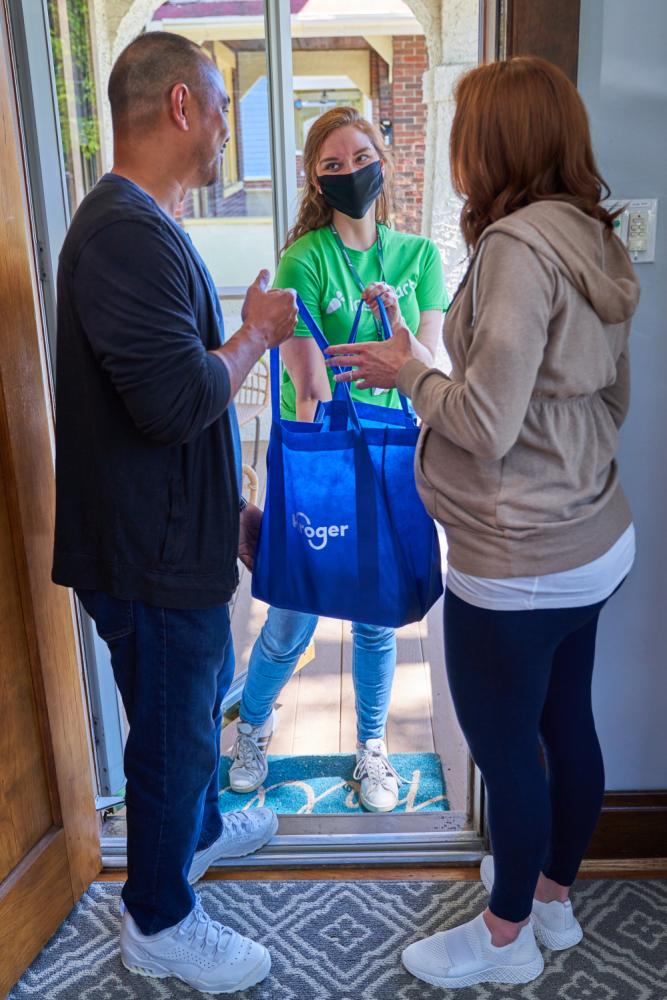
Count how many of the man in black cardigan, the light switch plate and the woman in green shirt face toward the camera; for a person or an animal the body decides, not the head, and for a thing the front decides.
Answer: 2

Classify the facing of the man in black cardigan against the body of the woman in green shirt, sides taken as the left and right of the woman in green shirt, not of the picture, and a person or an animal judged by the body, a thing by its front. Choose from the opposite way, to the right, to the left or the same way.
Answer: to the left

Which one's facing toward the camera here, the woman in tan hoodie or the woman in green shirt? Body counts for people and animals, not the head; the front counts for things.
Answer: the woman in green shirt

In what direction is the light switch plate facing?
toward the camera

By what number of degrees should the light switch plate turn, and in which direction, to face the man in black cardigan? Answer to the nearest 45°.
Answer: approximately 45° to its right

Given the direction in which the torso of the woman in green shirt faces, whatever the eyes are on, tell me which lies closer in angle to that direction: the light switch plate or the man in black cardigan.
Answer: the man in black cardigan

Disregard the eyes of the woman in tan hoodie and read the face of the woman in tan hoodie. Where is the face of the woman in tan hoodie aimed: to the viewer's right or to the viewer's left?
to the viewer's left

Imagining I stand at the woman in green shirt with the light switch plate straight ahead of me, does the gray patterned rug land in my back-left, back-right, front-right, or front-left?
front-right

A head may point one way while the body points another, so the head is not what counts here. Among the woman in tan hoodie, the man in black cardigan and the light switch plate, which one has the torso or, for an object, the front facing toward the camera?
the light switch plate

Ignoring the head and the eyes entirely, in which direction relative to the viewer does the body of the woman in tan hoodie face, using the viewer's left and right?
facing away from the viewer and to the left of the viewer

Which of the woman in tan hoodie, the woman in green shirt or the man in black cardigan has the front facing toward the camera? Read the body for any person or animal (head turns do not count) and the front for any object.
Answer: the woman in green shirt

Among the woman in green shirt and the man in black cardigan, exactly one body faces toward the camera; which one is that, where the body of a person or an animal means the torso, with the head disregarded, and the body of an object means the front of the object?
the woman in green shirt

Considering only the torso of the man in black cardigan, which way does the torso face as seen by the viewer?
to the viewer's right

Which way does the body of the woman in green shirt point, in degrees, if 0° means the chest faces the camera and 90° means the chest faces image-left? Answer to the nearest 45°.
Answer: approximately 0°

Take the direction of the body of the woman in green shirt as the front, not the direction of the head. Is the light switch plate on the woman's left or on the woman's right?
on the woman's left

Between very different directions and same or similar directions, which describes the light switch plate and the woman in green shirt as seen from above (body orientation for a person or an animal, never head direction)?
same or similar directions

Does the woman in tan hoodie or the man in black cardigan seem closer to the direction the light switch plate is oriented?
the woman in tan hoodie
